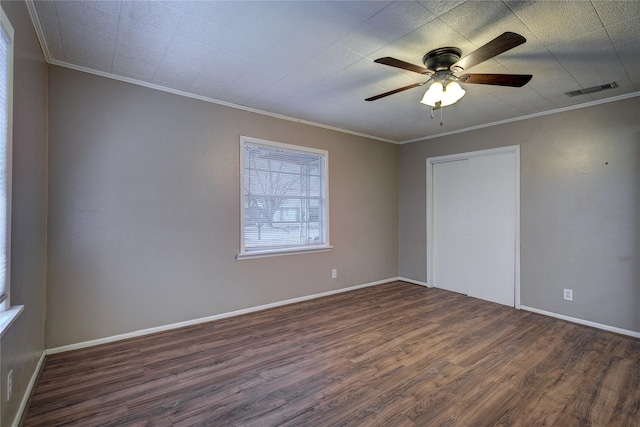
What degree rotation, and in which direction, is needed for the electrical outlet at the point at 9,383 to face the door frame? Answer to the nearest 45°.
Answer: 0° — it already faces it

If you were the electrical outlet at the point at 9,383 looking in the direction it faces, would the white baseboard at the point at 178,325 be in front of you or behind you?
in front

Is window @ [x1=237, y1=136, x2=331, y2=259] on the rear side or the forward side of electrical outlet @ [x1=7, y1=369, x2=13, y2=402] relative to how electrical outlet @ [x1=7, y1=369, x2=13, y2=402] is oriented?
on the forward side

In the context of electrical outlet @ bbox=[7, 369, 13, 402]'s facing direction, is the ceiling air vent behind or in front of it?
in front

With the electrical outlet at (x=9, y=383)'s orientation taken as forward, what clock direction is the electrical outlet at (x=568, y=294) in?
the electrical outlet at (x=568, y=294) is roughly at 1 o'clock from the electrical outlet at (x=9, y=383).

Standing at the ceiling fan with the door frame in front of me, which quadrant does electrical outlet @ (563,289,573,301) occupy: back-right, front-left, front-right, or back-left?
front-right

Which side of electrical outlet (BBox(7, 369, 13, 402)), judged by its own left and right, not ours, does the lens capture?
right

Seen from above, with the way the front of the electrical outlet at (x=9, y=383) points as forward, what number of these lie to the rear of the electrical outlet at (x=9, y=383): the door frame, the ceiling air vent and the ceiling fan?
0

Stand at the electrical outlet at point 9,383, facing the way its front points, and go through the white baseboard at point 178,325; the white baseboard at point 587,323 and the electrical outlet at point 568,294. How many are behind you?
0
